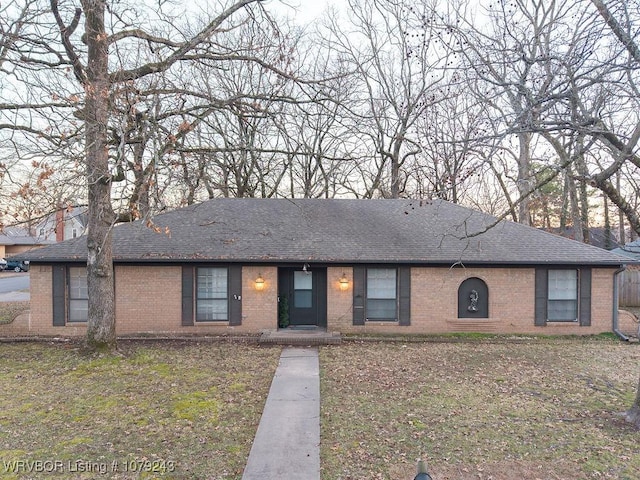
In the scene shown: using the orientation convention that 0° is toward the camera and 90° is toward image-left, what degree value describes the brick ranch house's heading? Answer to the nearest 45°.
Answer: approximately 0°

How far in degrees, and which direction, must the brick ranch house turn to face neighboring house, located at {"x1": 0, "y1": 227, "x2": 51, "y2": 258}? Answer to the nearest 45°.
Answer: approximately 135° to its right

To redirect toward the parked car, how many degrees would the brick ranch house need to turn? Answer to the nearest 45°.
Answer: approximately 135° to its right
